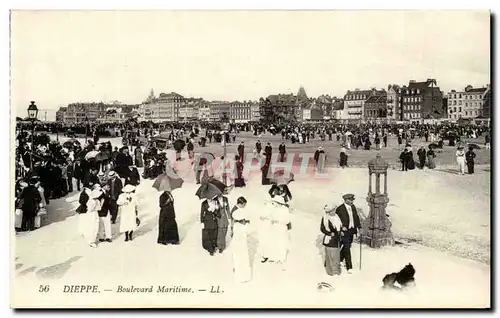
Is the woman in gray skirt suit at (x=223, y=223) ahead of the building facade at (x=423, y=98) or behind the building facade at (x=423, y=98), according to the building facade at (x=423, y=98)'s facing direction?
ahead

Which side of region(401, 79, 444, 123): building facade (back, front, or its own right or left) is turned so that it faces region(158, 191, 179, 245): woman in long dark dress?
front

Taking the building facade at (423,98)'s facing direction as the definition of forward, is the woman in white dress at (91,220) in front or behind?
in front

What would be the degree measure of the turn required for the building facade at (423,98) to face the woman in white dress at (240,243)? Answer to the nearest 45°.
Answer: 0° — it already faces them

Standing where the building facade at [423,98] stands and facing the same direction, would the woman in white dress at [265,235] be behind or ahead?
ahead

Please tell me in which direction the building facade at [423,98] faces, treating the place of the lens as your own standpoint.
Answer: facing the viewer and to the left of the viewer
